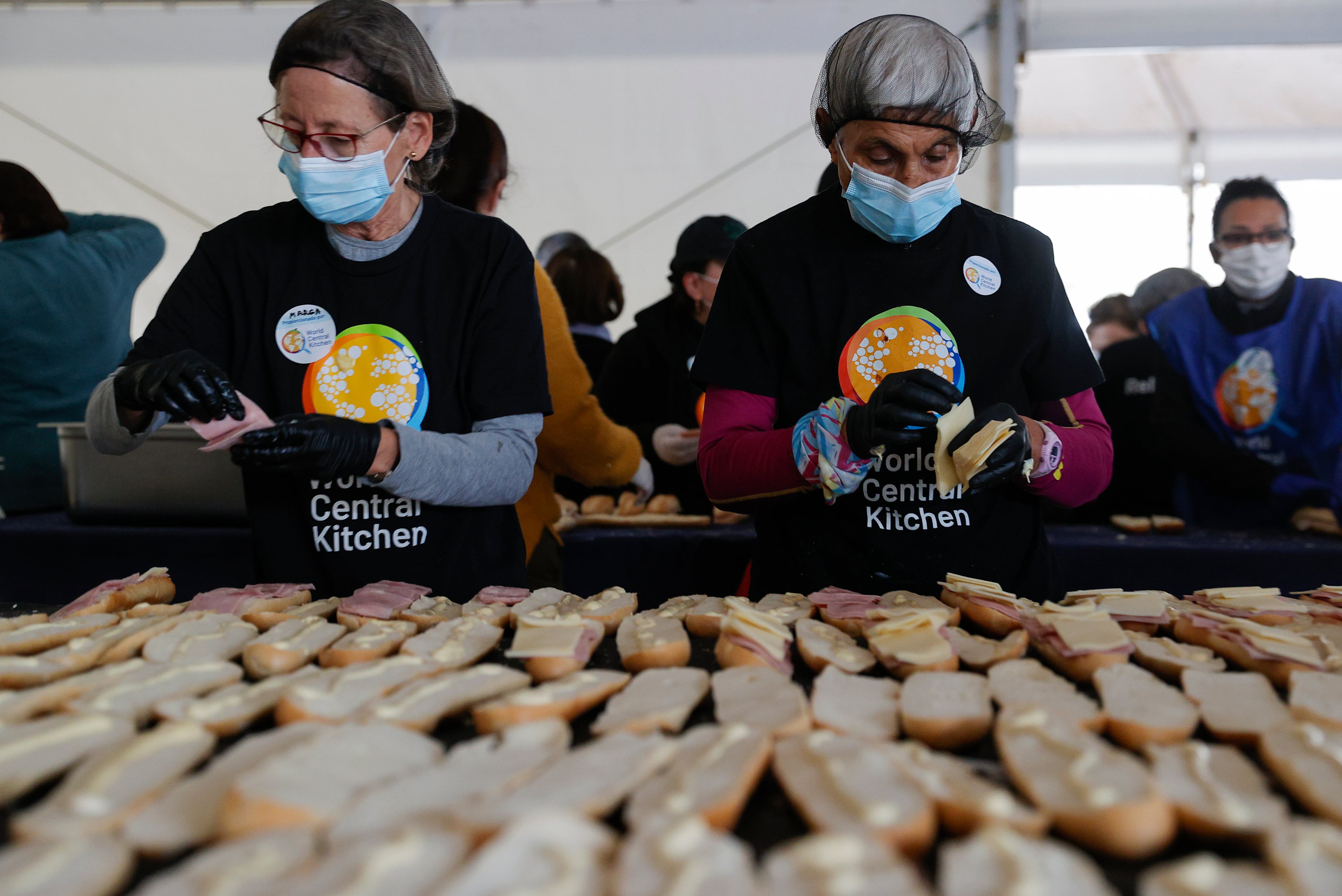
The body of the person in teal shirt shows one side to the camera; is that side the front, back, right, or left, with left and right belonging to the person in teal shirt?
back

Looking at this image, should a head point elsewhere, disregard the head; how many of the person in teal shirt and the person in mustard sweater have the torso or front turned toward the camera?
0

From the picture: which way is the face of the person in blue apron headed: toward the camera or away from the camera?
toward the camera

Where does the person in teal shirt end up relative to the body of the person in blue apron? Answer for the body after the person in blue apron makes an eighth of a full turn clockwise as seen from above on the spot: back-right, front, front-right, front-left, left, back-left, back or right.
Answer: front

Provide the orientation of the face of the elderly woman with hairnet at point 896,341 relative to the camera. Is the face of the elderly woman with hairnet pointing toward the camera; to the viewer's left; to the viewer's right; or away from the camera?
toward the camera

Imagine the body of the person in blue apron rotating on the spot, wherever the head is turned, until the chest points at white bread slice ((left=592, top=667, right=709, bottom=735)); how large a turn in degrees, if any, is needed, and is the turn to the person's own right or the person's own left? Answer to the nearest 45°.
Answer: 0° — they already face it

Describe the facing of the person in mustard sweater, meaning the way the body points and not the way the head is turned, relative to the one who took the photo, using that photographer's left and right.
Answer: facing away from the viewer and to the right of the viewer

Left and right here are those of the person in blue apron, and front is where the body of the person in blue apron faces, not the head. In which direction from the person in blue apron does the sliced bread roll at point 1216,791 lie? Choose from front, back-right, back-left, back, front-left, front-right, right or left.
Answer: front

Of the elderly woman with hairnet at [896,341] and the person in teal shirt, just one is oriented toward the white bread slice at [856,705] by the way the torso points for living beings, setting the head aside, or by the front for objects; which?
the elderly woman with hairnet

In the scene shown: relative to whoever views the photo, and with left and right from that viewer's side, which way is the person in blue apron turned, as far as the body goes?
facing the viewer

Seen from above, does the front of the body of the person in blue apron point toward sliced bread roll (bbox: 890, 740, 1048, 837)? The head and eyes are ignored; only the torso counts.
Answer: yes

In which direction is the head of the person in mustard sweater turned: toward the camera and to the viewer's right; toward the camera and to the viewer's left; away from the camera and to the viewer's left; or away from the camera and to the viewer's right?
away from the camera and to the viewer's right

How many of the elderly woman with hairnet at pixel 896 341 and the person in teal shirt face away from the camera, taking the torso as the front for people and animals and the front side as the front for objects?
1

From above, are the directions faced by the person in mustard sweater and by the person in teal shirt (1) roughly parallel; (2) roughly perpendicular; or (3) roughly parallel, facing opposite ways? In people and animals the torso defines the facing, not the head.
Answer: roughly perpendicular

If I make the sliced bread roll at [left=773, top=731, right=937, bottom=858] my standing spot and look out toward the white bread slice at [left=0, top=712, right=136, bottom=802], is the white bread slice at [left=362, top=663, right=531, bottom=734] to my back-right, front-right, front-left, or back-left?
front-right
